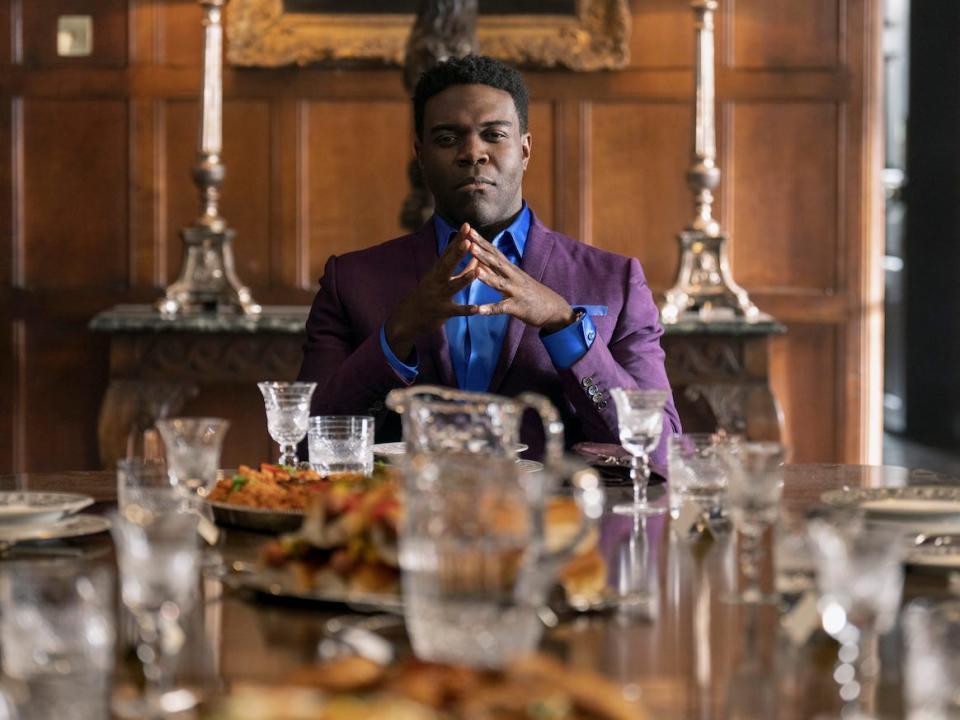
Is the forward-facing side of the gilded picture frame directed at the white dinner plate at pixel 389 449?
yes

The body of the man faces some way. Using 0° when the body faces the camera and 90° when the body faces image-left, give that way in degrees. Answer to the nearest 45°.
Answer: approximately 0°

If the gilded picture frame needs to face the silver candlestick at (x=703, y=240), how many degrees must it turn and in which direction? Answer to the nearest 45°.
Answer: approximately 45° to its left

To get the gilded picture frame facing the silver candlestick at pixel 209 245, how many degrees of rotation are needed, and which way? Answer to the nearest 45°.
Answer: approximately 45° to its right

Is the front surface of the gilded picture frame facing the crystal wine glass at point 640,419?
yes

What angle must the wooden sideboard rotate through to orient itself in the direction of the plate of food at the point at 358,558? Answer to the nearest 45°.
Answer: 0° — it already faces it

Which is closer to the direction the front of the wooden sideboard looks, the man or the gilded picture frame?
the man

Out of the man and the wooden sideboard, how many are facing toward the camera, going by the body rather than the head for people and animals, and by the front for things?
2

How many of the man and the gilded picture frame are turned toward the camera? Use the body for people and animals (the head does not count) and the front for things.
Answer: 2
